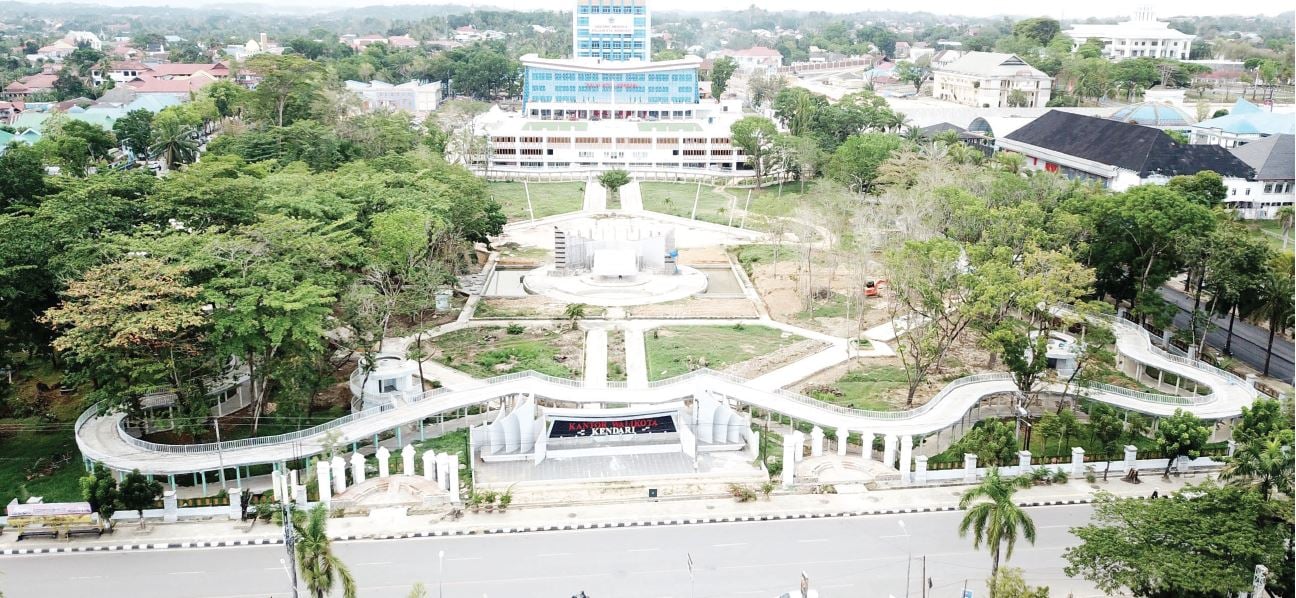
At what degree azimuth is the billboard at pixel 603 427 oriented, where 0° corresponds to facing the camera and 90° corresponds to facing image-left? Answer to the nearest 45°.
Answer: approximately 0°

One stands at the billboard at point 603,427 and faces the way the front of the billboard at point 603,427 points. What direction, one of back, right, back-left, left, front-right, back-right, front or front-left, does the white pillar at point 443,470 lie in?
front-right

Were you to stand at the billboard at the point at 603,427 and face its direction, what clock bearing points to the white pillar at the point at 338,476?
The white pillar is roughly at 2 o'clock from the billboard.

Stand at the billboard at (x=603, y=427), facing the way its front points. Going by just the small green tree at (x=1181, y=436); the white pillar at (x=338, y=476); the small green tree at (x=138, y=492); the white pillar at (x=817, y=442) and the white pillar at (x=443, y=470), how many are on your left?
2

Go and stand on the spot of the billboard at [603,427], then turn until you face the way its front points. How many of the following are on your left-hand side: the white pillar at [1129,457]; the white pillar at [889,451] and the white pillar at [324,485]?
2

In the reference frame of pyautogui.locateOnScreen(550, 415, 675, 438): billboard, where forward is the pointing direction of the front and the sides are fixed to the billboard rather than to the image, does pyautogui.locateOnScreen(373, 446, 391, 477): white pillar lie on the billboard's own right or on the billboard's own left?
on the billboard's own right

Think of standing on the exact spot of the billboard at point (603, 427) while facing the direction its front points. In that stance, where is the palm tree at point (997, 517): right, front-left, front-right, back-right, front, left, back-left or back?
front-left

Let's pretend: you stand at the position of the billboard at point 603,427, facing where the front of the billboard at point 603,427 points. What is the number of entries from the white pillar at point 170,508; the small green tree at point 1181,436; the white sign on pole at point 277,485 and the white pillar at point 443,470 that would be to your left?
1

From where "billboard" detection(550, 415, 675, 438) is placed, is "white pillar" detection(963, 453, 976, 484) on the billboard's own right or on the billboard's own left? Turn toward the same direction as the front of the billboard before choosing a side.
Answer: on the billboard's own left

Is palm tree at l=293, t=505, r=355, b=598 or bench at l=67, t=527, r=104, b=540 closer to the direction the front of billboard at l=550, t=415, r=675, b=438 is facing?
the palm tree

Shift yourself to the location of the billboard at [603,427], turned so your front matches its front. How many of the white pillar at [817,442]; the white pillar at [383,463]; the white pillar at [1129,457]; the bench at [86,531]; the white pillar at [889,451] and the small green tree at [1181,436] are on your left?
4

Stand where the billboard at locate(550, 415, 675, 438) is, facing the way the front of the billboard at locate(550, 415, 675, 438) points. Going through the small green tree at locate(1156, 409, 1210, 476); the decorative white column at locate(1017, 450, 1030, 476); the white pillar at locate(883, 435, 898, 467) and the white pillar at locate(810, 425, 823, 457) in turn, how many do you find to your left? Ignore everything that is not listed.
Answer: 4
